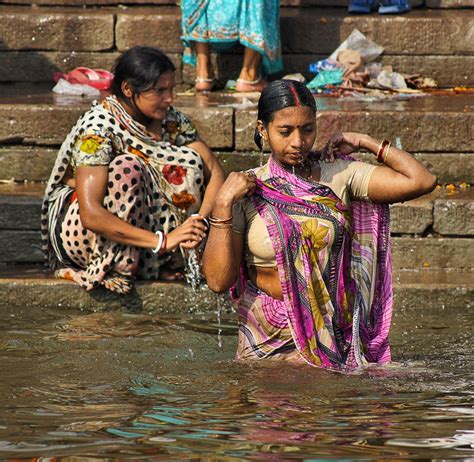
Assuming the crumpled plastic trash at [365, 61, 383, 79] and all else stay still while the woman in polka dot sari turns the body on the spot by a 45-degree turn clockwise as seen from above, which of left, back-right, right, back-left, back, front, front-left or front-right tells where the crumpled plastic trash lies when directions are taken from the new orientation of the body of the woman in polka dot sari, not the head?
back-left

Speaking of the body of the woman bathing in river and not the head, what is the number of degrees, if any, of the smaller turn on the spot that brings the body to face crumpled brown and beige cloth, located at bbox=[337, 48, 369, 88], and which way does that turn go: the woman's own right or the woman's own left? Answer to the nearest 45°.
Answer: approximately 180°

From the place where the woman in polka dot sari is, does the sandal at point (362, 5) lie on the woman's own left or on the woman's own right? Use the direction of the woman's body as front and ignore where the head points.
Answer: on the woman's own left

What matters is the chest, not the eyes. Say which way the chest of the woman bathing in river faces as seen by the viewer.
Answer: toward the camera

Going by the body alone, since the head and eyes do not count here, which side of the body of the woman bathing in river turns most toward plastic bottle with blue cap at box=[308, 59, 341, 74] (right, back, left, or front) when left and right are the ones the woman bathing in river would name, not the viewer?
back

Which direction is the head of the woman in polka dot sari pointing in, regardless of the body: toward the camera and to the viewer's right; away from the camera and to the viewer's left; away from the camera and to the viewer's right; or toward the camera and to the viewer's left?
toward the camera and to the viewer's right
